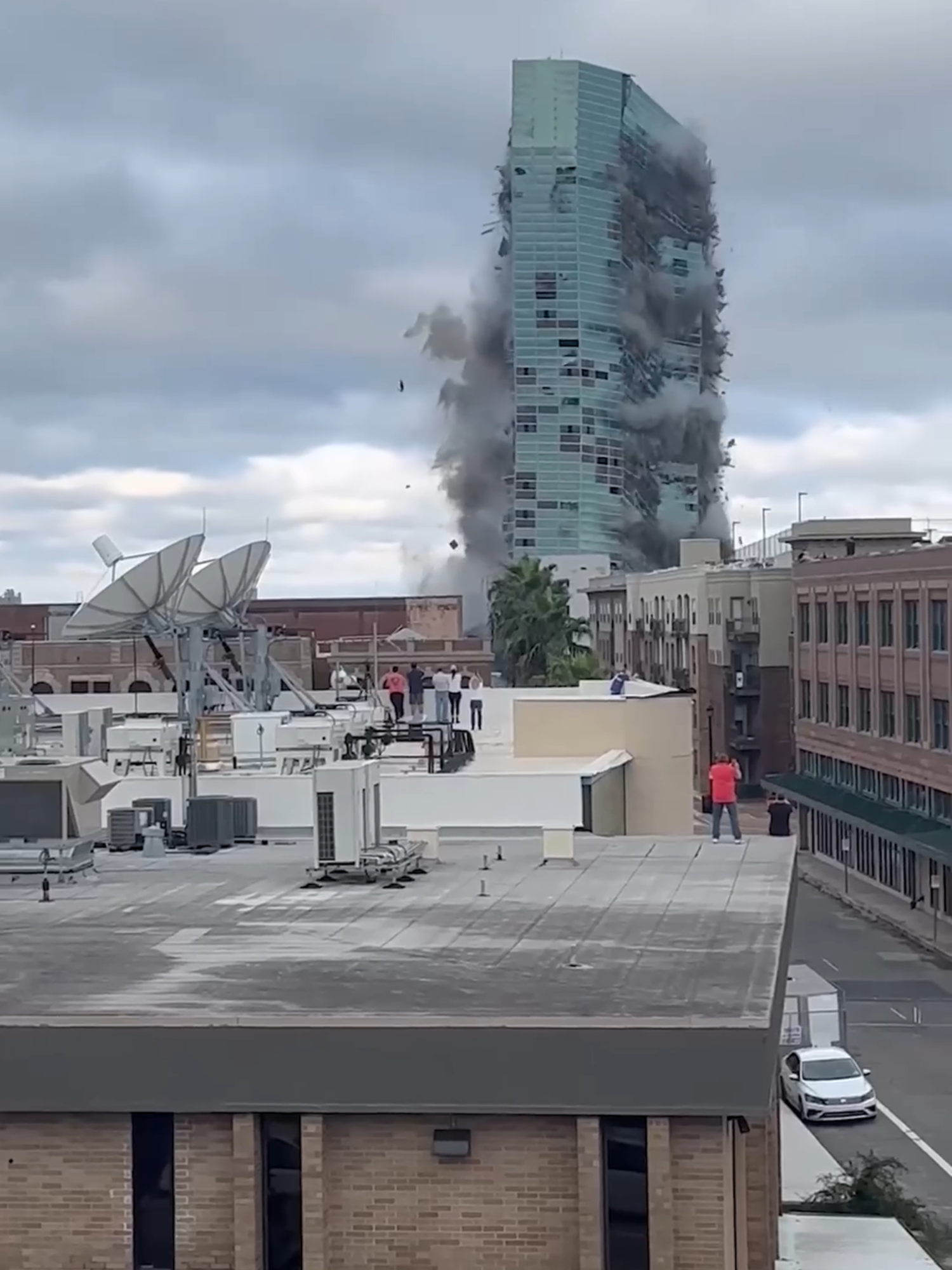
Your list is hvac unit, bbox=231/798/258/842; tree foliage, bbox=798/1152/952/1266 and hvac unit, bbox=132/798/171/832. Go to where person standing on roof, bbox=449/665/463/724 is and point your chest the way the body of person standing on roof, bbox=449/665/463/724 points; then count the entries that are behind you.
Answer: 3

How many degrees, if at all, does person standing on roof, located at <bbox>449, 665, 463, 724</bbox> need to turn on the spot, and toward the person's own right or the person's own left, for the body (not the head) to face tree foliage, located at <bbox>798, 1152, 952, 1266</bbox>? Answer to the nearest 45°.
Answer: approximately 180°

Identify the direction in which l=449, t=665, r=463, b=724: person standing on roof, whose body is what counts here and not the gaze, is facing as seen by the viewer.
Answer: away from the camera

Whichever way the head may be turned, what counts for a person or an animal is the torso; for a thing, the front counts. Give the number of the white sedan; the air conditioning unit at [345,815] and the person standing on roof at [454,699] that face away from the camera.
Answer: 1

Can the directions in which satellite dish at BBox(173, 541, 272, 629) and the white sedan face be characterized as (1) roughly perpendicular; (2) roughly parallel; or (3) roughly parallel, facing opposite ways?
roughly parallel, facing opposite ways

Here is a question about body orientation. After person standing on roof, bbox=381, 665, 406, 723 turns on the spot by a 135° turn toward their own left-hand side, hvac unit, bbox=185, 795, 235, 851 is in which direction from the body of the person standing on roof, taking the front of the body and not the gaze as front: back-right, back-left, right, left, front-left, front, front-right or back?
front-left

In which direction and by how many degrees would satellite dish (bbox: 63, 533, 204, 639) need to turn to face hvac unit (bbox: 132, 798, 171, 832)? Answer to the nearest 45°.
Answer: approximately 135° to its left

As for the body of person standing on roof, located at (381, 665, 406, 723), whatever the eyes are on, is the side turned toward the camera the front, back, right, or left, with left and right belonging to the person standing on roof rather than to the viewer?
back

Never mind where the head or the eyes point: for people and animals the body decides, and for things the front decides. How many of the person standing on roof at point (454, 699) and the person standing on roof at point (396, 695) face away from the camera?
2

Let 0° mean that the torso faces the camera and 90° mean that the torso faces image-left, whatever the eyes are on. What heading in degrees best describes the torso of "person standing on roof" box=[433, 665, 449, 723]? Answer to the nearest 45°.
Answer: approximately 180°

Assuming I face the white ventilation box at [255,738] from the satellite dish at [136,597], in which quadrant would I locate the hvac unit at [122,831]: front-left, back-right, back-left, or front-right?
front-right

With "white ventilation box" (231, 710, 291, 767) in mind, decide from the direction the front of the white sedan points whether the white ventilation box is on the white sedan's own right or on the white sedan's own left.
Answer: on the white sedan's own right
